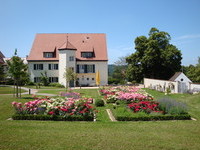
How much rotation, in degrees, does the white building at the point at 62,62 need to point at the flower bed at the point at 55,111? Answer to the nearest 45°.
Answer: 0° — it already faces it

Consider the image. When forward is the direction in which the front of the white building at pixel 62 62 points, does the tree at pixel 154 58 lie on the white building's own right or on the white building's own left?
on the white building's own left

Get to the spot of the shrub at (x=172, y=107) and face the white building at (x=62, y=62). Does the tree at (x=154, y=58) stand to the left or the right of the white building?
right

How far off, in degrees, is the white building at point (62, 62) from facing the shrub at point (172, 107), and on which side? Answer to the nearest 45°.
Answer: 0° — it already faces it

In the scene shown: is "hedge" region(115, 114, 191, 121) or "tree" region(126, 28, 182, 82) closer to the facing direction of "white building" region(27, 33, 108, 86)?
the hedge

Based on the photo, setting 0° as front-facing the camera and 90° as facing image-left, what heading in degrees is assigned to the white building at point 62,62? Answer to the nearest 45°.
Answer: approximately 0°

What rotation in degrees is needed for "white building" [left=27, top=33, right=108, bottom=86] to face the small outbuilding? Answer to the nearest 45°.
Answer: approximately 45° to its left

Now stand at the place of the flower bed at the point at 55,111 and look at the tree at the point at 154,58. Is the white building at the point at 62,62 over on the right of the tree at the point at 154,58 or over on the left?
left
